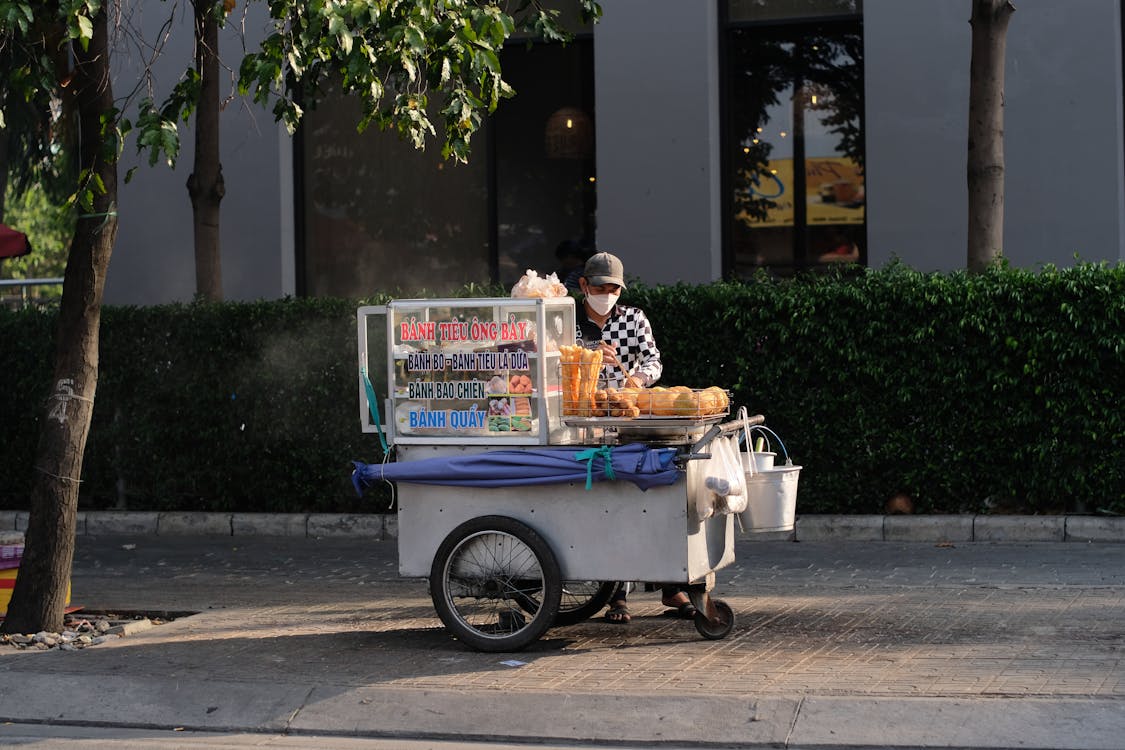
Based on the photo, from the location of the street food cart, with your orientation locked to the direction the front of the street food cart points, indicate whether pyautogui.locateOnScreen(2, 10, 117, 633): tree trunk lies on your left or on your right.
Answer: on your right

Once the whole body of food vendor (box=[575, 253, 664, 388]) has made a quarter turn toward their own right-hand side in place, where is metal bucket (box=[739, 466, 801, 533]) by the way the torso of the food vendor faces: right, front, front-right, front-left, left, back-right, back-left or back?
back-left

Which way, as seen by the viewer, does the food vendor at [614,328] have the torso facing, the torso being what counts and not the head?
toward the camera

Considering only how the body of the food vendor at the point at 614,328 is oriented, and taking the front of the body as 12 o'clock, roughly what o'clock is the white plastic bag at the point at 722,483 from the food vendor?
The white plastic bag is roughly at 11 o'clock from the food vendor.

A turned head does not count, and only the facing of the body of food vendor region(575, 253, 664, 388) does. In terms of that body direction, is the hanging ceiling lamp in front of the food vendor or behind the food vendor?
behind

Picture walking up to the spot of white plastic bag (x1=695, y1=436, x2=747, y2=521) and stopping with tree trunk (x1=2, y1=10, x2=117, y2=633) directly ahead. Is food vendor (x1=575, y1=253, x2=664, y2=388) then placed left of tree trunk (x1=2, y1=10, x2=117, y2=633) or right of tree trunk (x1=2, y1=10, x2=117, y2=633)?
right

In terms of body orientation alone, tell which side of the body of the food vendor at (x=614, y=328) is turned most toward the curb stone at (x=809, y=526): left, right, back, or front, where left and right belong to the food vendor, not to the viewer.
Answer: back

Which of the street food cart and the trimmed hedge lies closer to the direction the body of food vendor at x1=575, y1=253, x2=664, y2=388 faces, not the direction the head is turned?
the street food cart
